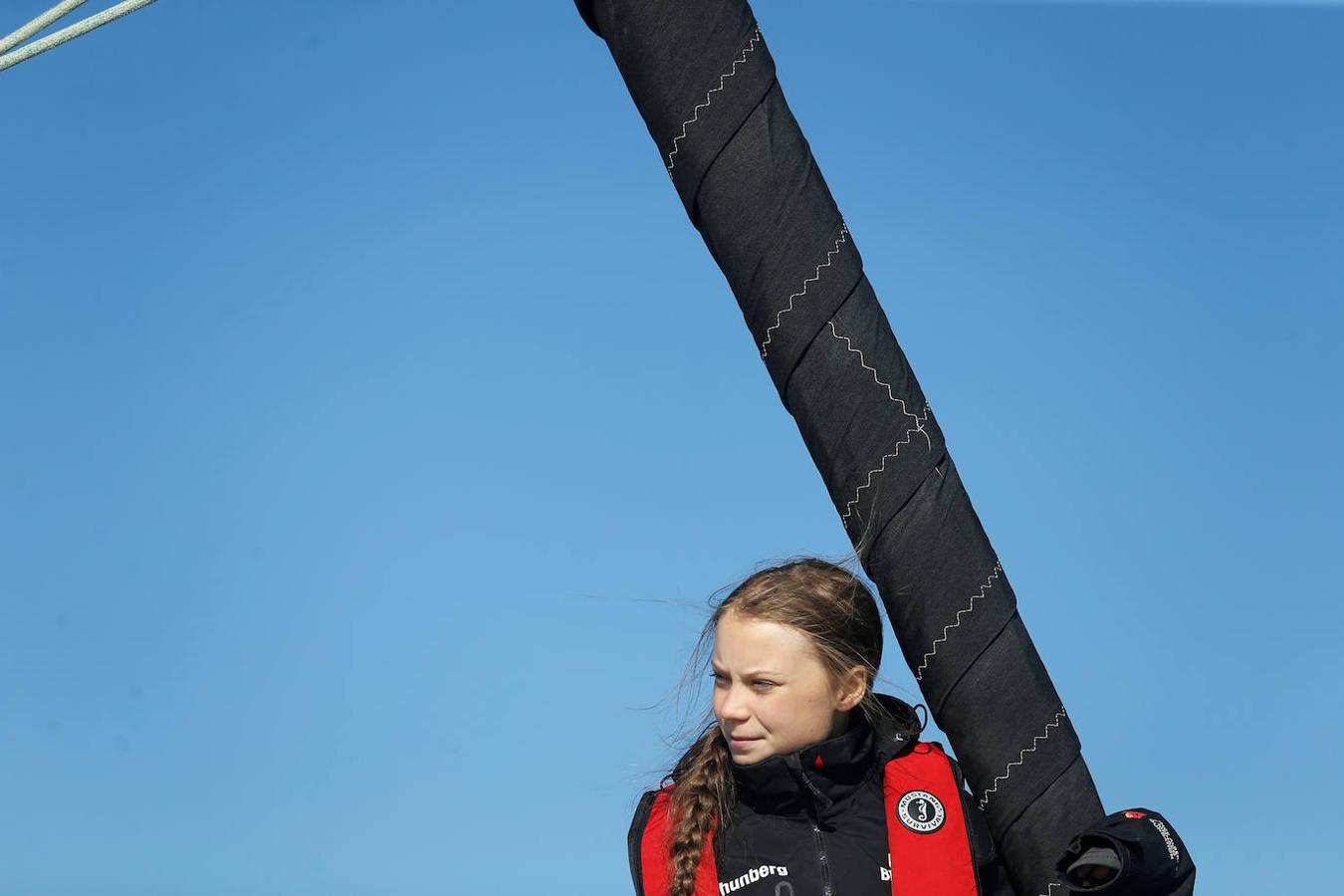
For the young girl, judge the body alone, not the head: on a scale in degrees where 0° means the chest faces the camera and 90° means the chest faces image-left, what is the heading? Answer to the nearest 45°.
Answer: approximately 0°

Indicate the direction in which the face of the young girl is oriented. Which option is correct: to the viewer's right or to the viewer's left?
to the viewer's left
